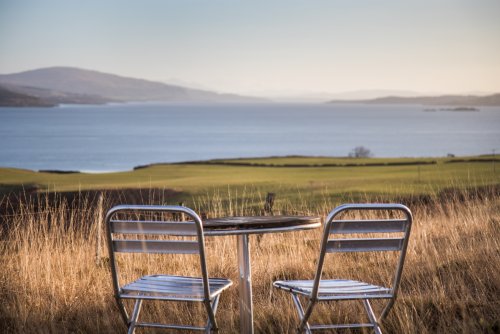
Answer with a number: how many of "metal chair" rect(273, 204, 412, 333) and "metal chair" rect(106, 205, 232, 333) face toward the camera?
0

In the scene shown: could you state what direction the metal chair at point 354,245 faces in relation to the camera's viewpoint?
facing away from the viewer and to the left of the viewer

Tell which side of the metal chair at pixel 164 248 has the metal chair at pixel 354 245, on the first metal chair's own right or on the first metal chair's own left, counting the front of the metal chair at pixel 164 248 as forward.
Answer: on the first metal chair's own right

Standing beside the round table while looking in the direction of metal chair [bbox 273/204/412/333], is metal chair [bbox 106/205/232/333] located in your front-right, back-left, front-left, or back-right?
back-right

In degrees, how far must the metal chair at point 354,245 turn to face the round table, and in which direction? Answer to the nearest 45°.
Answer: approximately 45° to its left

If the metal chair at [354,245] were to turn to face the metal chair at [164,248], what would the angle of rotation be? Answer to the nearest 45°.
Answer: approximately 45° to its left

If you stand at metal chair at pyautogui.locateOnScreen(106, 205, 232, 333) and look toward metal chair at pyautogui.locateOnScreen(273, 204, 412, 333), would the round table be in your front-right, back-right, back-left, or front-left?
front-left

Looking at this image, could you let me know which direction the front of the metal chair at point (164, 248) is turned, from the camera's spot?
facing away from the viewer and to the right of the viewer
